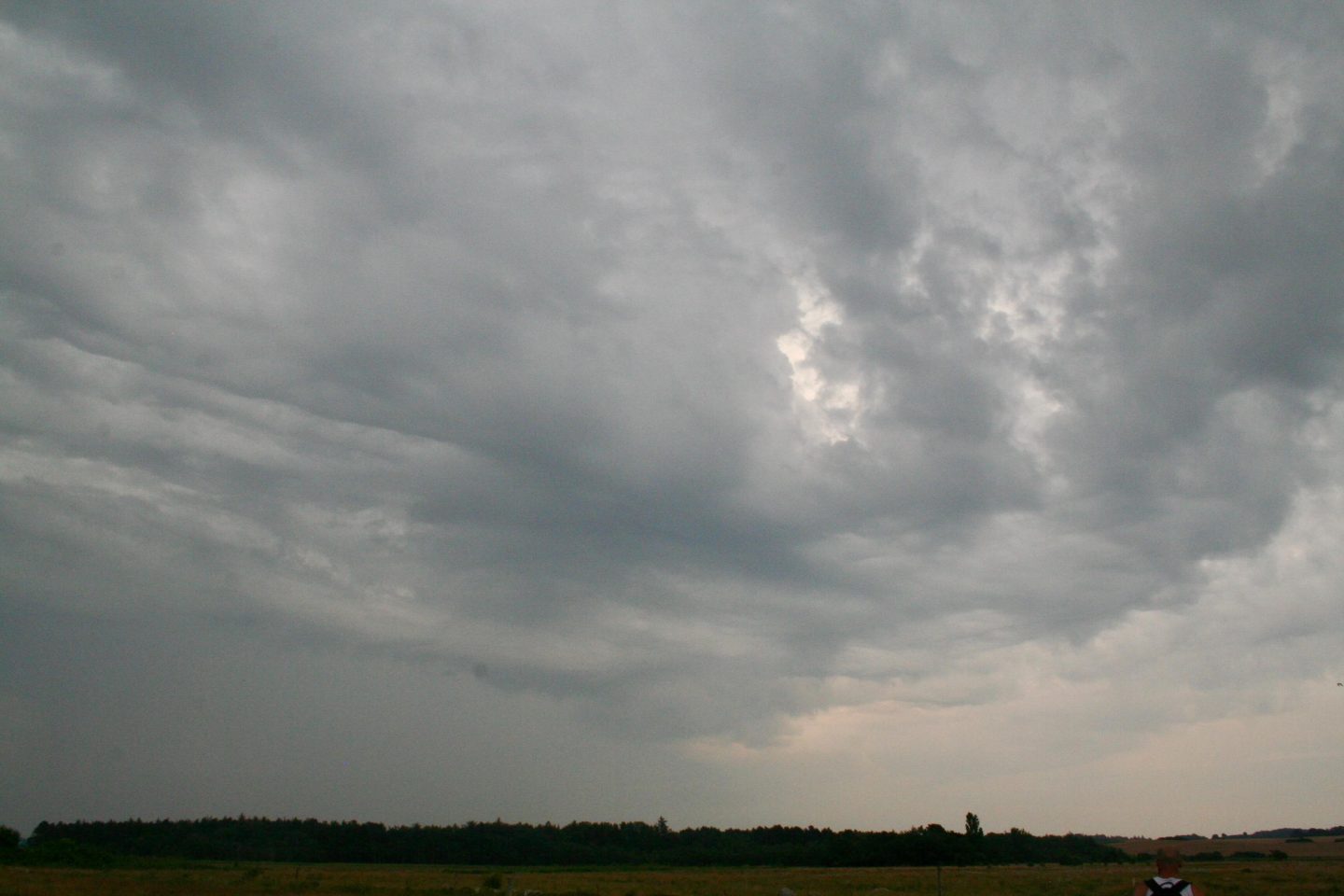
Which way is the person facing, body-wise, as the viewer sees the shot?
away from the camera
